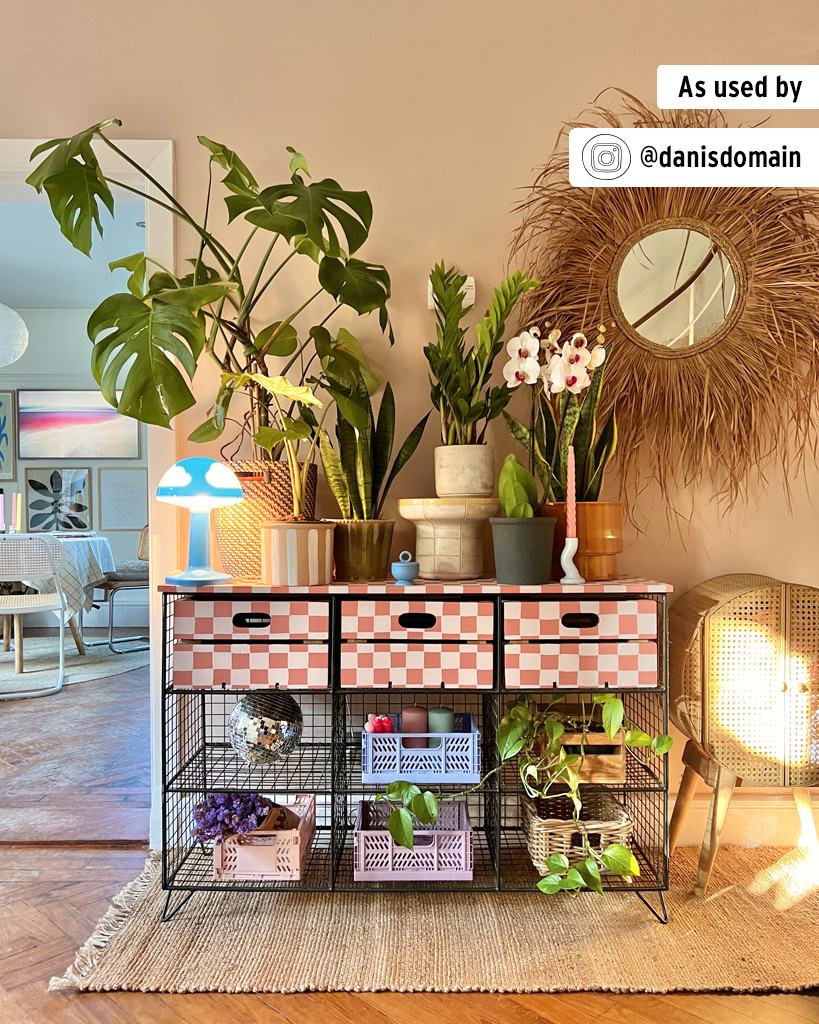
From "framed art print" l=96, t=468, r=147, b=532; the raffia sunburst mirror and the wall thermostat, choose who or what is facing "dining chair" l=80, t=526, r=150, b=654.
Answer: the framed art print

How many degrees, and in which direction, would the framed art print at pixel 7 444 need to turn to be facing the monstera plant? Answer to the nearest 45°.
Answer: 0° — it already faces it

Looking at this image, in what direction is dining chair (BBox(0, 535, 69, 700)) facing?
away from the camera

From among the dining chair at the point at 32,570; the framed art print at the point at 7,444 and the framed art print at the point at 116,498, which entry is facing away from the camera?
the dining chair

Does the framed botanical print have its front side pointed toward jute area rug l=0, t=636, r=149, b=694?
yes
